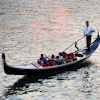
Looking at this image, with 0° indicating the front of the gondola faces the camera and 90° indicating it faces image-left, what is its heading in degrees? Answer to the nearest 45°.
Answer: approximately 90°
